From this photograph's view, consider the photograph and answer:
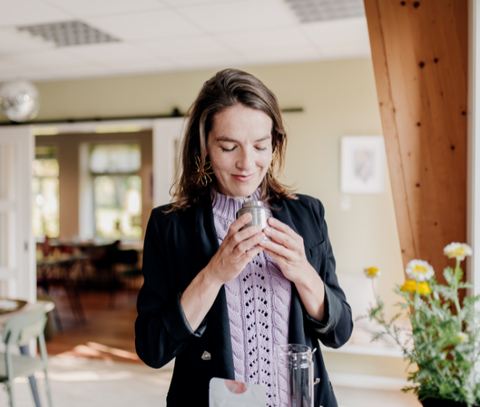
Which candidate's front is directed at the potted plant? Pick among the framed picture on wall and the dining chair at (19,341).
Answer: the framed picture on wall

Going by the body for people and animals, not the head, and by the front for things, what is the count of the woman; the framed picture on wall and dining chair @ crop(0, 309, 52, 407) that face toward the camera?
2

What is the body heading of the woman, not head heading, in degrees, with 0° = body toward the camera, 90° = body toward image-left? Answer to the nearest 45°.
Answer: approximately 0°

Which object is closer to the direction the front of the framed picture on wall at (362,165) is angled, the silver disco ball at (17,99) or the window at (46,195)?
the silver disco ball

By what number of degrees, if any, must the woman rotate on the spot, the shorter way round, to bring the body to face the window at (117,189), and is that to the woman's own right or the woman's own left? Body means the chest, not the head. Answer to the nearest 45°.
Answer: approximately 180°

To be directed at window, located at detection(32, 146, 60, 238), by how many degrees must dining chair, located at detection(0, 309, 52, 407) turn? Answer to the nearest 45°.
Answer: approximately 45° to its right

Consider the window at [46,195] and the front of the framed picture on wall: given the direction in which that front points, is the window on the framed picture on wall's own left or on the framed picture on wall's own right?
on the framed picture on wall's own right

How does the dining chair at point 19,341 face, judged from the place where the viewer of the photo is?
facing away from the viewer and to the left of the viewer
